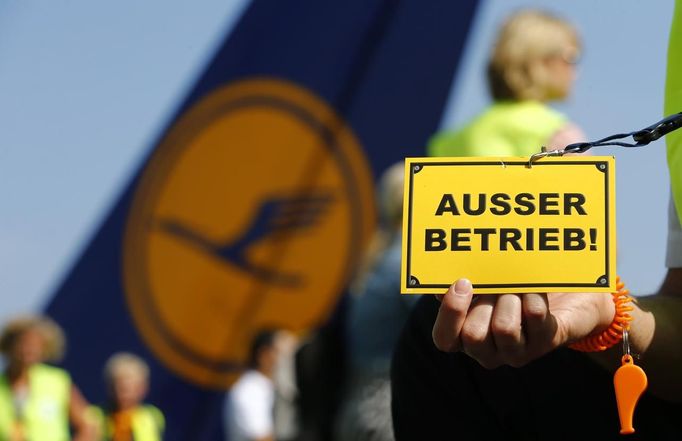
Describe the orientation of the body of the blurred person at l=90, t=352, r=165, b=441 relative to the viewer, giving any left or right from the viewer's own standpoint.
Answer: facing the viewer

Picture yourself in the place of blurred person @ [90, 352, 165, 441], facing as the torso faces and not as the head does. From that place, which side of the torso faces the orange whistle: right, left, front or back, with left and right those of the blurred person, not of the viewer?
front

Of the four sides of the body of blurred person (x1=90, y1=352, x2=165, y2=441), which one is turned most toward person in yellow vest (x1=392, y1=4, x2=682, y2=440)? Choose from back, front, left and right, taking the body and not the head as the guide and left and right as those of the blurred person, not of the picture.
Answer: front

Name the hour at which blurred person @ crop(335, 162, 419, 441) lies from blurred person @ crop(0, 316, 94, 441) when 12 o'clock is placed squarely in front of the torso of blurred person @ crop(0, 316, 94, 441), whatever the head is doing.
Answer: blurred person @ crop(335, 162, 419, 441) is roughly at 10 o'clock from blurred person @ crop(0, 316, 94, 441).

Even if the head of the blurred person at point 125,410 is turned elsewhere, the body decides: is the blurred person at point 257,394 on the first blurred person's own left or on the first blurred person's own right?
on the first blurred person's own left

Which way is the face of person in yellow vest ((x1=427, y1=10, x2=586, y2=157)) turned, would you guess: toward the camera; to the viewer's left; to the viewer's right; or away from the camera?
to the viewer's right
